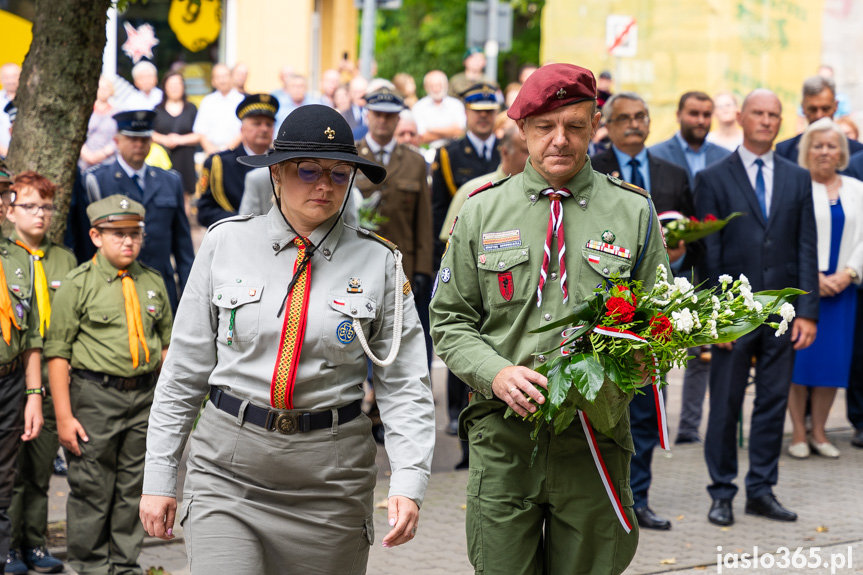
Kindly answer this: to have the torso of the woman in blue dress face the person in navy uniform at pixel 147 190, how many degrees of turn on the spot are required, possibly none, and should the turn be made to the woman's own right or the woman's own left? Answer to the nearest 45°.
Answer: approximately 45° to the woman's own right

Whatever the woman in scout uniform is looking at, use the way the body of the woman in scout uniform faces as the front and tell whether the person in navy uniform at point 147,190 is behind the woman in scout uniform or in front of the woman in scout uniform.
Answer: behind

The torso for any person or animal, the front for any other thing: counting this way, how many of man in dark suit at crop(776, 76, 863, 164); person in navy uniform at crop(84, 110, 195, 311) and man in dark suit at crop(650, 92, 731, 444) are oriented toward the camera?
3

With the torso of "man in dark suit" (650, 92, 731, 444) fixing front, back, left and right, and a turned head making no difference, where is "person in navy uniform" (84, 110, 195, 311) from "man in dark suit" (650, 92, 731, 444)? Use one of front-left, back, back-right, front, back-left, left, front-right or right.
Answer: front-right

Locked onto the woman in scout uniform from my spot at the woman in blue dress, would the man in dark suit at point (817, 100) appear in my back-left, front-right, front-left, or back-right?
back-right
